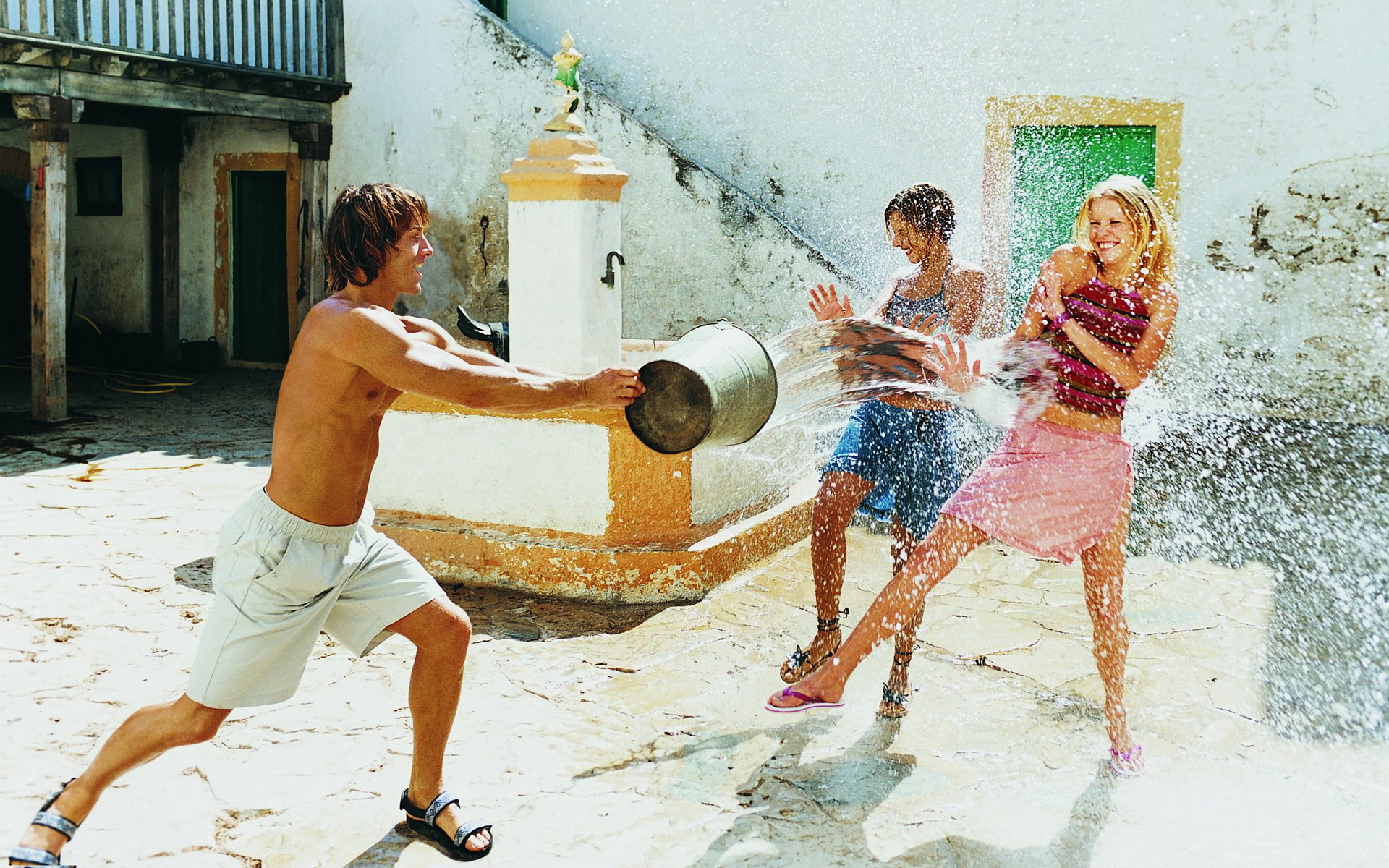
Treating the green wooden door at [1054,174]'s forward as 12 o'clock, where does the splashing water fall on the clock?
The splashing water is roughly at 12 o'clock from the green wooden door.

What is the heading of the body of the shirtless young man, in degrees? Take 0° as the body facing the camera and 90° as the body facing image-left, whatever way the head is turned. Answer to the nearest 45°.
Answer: approximately 270°

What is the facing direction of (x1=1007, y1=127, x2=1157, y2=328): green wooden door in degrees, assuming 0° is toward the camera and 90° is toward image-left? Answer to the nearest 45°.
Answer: approximately 0°

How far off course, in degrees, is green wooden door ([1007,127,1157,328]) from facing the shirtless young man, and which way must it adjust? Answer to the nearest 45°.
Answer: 0° — it already faces them

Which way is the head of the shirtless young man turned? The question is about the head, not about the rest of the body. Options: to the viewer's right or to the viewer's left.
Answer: to the viewer's right

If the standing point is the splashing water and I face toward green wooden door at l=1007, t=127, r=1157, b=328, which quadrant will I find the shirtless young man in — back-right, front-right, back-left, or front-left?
back-left

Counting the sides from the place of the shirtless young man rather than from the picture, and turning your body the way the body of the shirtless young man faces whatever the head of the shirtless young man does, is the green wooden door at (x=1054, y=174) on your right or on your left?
on your left

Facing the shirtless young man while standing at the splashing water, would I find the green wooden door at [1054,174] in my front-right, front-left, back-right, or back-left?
back-right

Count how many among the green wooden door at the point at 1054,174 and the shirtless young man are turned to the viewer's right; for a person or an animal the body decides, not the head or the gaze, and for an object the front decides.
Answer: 1
